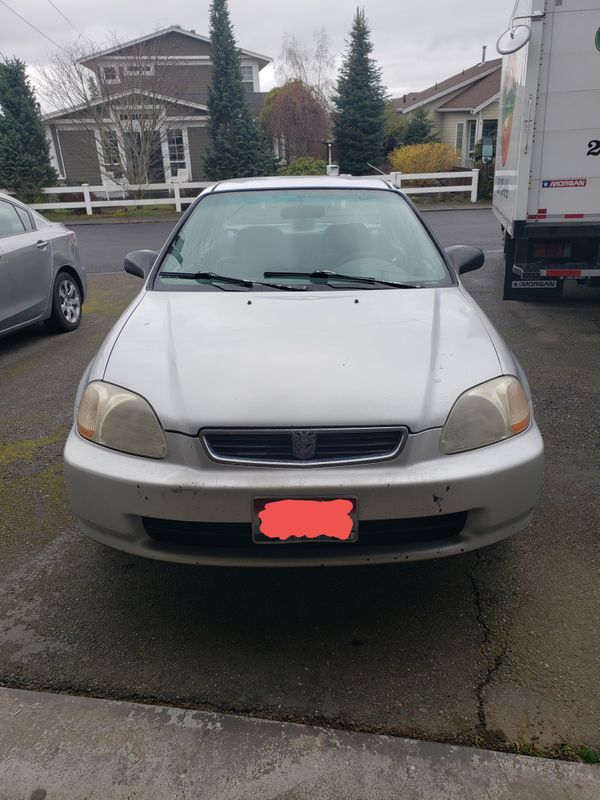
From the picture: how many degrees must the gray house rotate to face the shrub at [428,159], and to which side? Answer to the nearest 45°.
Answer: approximately 90° to its left

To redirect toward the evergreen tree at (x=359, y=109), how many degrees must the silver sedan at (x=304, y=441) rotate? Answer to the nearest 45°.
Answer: approximately 180°

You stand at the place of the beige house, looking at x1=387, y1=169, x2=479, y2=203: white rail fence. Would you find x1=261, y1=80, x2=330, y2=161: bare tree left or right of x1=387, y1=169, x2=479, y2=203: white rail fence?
right

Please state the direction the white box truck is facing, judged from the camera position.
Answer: facing away from the viewer

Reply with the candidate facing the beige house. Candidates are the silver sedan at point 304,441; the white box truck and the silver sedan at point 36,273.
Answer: the white box truck

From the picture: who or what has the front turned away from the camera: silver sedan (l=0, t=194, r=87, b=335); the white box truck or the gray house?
the white box truck

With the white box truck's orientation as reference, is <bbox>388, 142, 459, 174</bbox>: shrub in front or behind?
in front

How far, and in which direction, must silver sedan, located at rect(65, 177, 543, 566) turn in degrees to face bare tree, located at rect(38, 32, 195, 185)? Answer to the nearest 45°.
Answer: approximately 180°

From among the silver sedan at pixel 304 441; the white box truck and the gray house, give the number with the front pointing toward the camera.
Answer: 2

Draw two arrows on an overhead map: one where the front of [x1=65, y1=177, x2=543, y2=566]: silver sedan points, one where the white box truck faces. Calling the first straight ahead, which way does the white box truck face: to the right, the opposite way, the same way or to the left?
the opposite way

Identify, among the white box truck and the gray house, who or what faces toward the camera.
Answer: the gray house

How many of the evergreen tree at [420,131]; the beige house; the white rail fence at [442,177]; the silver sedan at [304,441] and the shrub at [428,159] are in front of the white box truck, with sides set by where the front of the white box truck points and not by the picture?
4

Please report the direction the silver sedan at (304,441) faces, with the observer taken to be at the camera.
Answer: facing the viewer

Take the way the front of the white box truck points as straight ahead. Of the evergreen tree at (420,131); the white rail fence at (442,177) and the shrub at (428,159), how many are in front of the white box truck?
3

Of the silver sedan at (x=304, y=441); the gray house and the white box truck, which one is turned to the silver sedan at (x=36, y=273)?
the gray house

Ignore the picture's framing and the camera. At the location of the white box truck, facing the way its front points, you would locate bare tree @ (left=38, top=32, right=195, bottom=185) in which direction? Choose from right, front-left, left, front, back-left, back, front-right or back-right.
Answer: front-left

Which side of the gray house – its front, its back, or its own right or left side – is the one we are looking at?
front

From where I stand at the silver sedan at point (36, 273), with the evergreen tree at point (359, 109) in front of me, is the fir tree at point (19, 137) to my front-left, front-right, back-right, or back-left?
front-left

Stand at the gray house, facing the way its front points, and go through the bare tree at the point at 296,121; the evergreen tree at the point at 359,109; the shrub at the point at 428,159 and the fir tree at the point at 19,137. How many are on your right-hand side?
1
